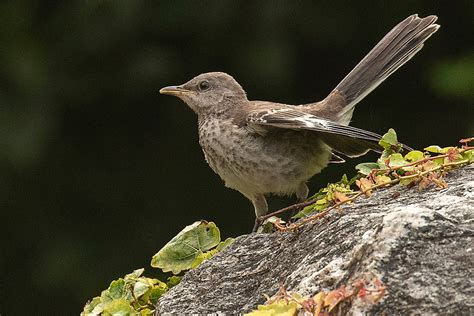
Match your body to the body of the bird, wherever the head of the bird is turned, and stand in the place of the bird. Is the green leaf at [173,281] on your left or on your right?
on your left

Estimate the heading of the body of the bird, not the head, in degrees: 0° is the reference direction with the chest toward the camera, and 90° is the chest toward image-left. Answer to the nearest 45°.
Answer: approximately 90°

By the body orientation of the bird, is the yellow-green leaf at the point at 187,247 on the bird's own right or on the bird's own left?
on the bird's own left

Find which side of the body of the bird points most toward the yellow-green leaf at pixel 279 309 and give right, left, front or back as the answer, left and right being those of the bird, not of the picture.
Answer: left
